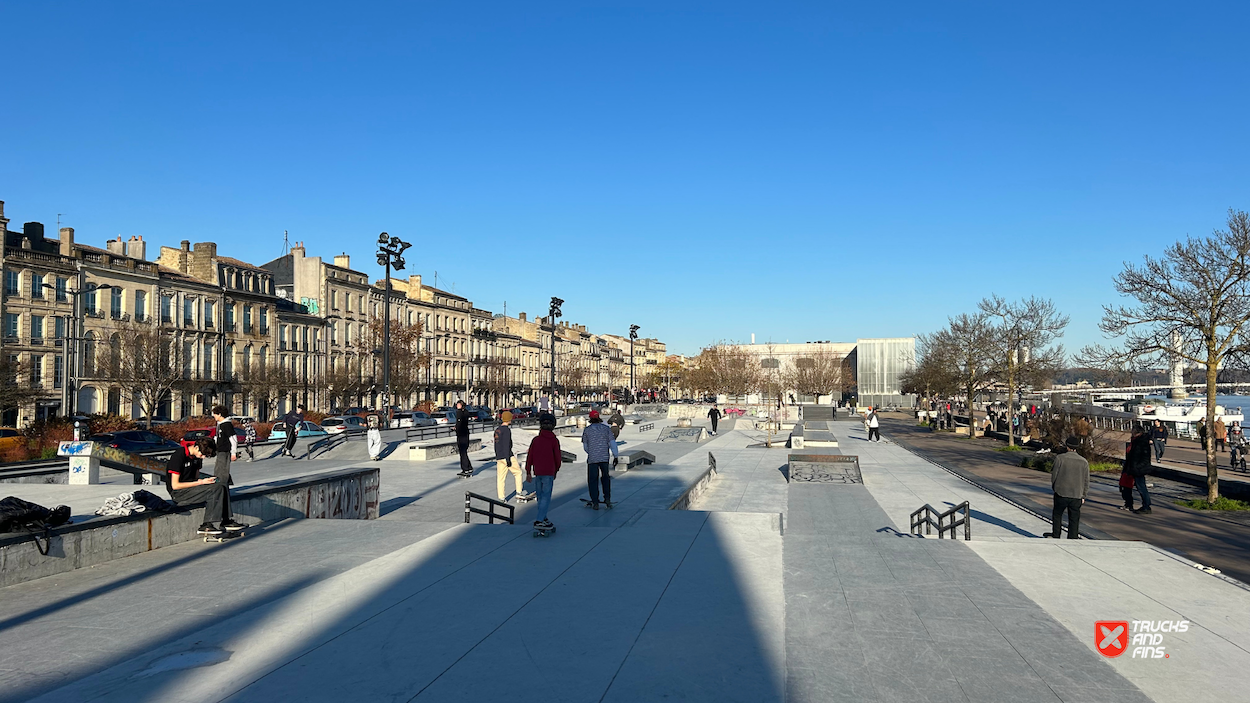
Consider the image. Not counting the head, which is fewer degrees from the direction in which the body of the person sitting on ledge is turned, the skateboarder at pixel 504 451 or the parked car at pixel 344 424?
the skateboarder

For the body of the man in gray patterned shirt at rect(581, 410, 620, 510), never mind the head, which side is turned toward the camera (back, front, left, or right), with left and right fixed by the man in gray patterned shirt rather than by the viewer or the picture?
back

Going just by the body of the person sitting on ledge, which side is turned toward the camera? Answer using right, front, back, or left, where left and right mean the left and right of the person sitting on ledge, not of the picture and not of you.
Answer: right

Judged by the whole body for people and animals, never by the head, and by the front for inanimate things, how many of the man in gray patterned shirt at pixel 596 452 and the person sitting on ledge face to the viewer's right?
1

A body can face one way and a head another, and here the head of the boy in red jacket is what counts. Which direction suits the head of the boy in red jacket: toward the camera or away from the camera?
away from the camera

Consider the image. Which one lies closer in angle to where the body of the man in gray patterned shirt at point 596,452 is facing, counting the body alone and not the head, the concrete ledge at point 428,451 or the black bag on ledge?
the concrete ledge

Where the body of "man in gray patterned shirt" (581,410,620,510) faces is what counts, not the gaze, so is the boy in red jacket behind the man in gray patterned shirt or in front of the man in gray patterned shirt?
behind
